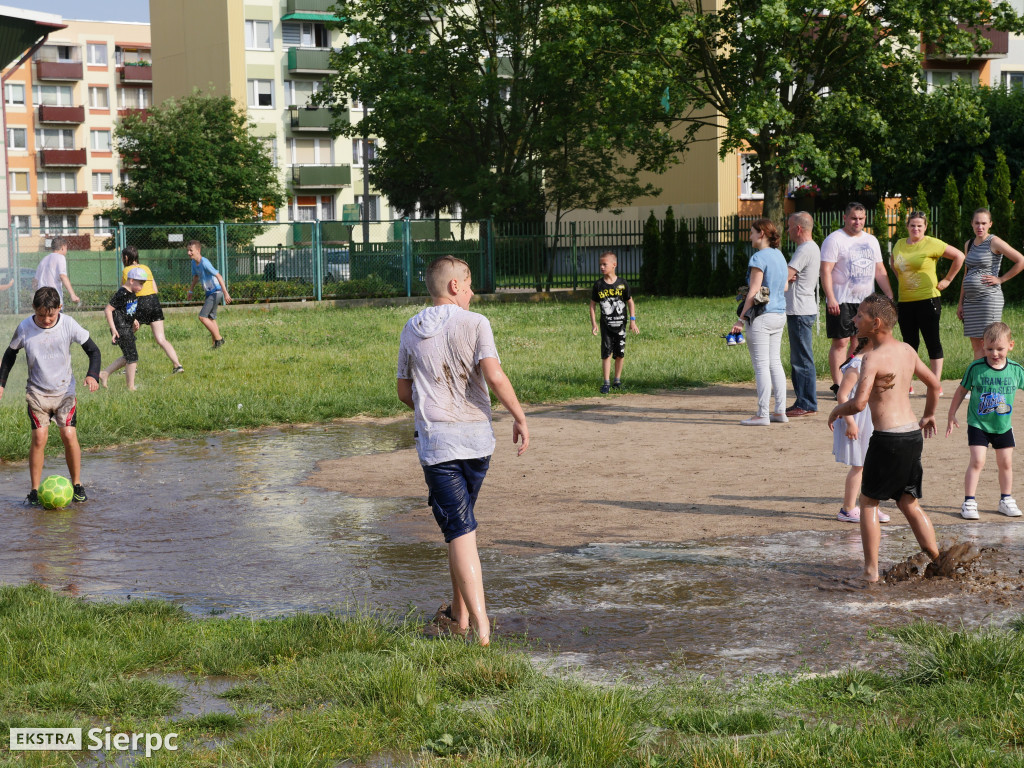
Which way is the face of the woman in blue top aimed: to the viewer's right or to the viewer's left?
to the viewer's left

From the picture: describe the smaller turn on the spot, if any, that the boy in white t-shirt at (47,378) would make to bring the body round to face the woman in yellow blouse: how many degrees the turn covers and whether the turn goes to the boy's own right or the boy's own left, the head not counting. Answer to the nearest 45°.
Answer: approximately 90° to the boy's own left

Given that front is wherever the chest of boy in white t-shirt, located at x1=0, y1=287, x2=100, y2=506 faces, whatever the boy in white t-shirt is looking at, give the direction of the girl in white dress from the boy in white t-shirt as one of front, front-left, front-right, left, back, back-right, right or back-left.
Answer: front-left

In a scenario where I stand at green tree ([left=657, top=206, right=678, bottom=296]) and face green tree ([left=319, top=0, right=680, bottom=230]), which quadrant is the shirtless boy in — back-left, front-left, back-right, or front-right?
back-left

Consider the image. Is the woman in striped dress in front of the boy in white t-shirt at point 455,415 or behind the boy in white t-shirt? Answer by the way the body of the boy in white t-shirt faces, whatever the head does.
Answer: in front

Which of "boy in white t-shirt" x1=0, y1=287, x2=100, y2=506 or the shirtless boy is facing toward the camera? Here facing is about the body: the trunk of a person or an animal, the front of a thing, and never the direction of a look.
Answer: the boy in white t-shirt

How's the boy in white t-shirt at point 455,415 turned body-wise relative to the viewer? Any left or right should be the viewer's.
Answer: facing away from the viewer and to the right of the viewer

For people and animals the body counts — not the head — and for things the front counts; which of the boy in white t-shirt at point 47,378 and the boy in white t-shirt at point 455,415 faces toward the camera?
the boy in white t-shirt at point 47,378

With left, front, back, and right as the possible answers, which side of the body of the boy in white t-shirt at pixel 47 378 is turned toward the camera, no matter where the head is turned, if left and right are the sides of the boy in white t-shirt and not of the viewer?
front

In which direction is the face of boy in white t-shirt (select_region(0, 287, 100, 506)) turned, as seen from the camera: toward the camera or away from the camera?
toward the camera

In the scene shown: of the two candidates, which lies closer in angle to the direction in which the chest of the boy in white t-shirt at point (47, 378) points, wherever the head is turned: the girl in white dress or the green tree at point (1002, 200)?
the girl in white dress

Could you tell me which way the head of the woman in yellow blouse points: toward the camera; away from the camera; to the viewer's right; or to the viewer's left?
toward the camera
